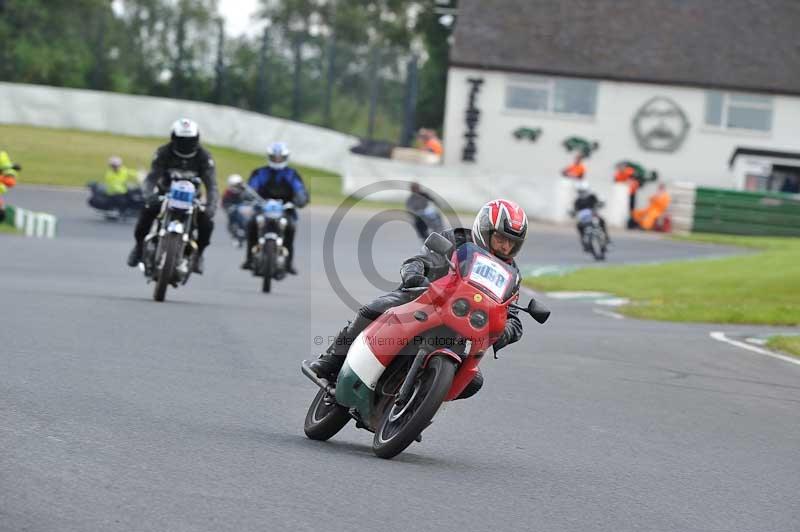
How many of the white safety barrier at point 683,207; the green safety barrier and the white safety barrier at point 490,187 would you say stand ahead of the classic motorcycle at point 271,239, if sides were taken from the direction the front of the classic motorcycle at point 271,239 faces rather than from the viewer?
0

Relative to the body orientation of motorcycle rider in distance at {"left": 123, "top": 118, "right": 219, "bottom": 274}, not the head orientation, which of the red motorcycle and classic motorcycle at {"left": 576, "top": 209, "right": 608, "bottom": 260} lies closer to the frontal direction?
the red motorcycle

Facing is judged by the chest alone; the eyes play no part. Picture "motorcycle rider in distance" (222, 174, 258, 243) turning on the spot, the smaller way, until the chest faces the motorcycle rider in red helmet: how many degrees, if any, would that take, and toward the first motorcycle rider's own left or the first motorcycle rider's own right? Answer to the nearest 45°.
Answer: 0° — they already face them

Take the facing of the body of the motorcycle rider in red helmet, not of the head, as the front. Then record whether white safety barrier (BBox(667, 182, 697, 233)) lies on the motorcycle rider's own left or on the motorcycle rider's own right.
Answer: on the motorcycle rider's own left

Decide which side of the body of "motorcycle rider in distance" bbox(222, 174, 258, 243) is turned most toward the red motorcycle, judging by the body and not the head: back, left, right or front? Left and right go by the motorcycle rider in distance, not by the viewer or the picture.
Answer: front

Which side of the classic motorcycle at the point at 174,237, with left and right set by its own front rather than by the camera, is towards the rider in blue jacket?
back

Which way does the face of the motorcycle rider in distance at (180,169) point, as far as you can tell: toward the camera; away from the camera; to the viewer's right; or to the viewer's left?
toward the camera

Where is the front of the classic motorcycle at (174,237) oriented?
toward the camera

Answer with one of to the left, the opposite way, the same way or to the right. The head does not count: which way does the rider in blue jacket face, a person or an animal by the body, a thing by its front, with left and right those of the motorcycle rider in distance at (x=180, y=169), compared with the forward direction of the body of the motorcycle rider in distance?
the same way

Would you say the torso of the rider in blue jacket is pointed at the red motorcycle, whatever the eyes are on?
yes

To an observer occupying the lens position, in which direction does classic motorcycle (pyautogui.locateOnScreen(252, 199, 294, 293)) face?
facing the viewer

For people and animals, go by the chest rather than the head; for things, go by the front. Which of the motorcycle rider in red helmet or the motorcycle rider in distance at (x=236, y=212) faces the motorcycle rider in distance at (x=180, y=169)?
the motorcycle rider in distance at (x=236, y=212)

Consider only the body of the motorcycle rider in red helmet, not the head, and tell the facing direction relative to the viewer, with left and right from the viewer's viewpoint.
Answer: facing the viewer and to the right of the viewer

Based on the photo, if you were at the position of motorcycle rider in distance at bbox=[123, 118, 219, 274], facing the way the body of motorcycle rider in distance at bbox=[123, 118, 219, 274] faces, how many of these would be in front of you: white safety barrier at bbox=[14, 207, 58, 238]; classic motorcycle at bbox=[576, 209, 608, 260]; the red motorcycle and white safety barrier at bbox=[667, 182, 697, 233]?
1

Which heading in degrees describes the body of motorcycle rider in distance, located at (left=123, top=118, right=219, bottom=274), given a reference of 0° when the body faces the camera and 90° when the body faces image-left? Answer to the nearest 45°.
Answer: approximately 0°

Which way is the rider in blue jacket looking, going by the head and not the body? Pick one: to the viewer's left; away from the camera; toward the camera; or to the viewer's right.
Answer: toward the camera

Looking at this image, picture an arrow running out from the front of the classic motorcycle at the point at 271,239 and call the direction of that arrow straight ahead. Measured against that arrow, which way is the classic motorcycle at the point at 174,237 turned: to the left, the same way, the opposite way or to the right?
the same way
